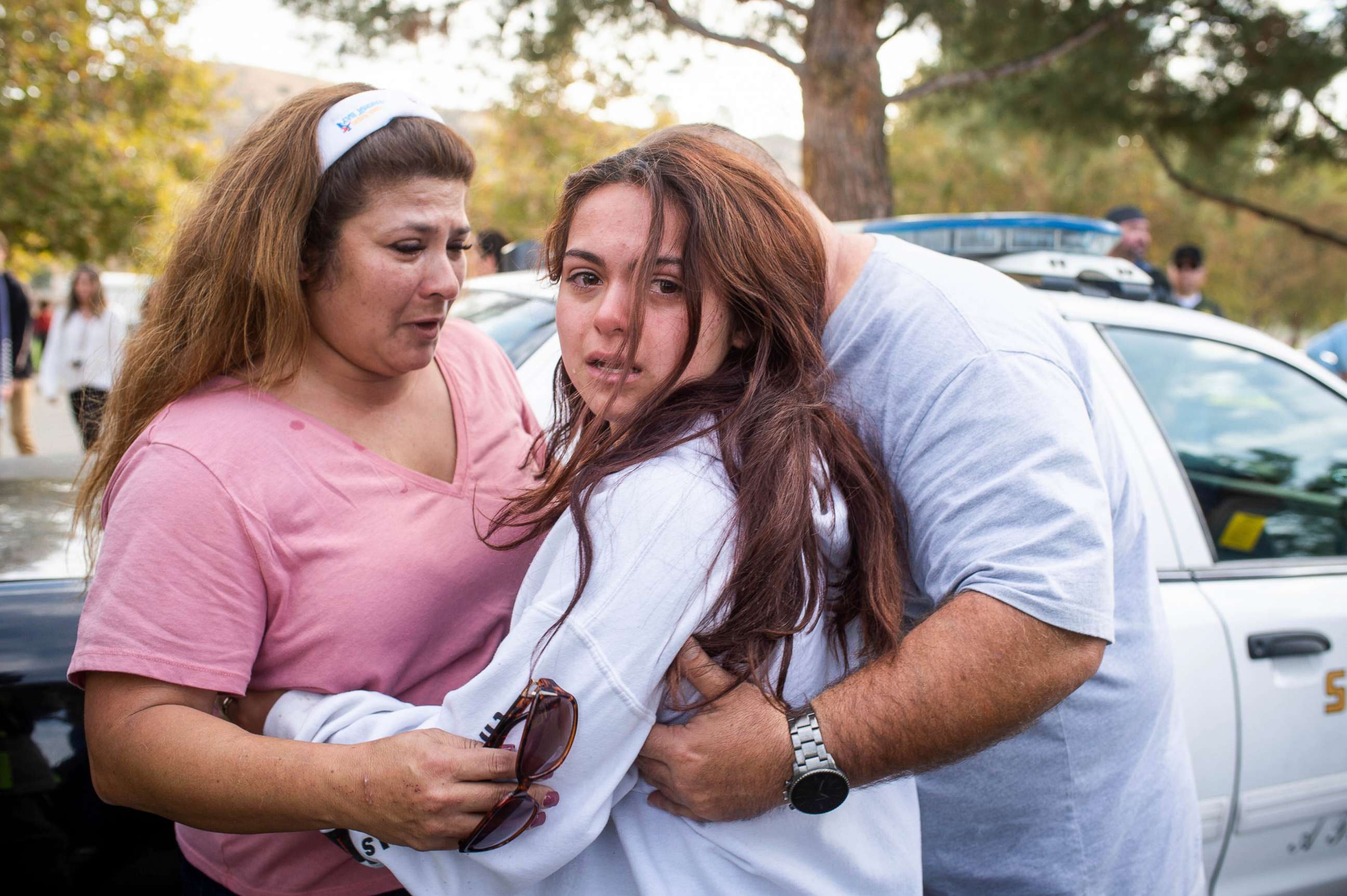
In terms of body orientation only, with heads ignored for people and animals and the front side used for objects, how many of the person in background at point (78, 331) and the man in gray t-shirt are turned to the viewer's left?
1

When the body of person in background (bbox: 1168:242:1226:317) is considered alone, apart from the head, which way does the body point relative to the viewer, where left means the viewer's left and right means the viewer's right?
facing the viewer

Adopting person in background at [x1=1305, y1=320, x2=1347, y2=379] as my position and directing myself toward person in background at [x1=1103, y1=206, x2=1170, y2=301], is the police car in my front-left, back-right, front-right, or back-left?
front-left

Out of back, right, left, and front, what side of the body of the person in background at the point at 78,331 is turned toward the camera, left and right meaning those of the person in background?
front

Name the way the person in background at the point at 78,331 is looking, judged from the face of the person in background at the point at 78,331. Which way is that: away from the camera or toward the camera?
toward the camera

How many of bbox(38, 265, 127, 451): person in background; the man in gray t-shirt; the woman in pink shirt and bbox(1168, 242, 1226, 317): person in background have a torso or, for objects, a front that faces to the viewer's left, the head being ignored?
1

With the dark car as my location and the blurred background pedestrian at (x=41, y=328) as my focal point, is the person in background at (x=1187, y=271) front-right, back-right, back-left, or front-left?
front-right

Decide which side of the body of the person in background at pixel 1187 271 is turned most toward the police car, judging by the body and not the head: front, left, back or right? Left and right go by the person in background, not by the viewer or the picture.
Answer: front

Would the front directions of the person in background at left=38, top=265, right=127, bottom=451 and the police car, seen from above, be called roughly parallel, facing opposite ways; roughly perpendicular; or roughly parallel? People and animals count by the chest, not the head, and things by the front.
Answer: roughly perpendicular

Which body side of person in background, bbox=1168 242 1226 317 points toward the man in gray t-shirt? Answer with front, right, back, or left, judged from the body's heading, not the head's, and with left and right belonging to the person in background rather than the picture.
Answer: front

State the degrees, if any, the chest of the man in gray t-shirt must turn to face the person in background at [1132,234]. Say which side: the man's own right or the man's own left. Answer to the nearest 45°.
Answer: approximately 90° to the man's own right
